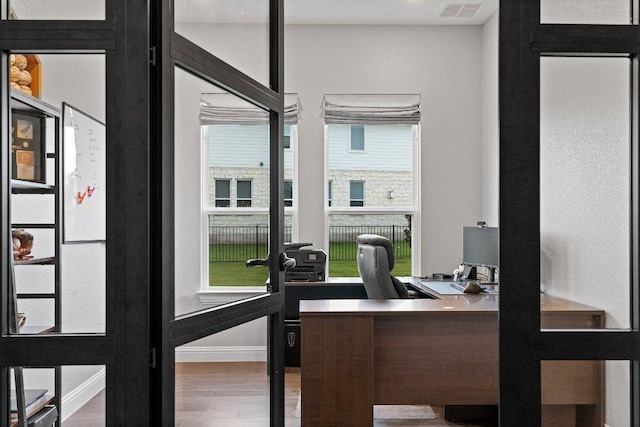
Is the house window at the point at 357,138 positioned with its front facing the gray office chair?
yes

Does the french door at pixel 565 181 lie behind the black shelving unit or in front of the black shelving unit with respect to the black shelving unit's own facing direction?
in front

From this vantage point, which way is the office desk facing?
away from the camera

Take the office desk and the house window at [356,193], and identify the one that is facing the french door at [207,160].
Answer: the house window

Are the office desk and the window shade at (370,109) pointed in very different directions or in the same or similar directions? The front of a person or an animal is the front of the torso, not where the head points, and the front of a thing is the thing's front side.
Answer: very different directions

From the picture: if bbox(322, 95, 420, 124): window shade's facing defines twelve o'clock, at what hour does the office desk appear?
The office desk is roughly at 12 o'clock from the window shade.

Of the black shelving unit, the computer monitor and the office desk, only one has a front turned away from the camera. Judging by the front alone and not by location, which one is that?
the office desk

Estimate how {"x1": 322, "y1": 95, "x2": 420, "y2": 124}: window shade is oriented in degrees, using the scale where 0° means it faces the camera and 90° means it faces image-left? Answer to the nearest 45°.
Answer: approximately 0°

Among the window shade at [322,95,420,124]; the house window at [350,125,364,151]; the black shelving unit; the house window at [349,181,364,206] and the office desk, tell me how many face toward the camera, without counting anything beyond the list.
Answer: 3

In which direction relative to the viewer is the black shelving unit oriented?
to the viewer's right

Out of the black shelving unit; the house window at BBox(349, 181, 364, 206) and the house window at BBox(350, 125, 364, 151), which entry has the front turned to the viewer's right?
the black shelving unit
